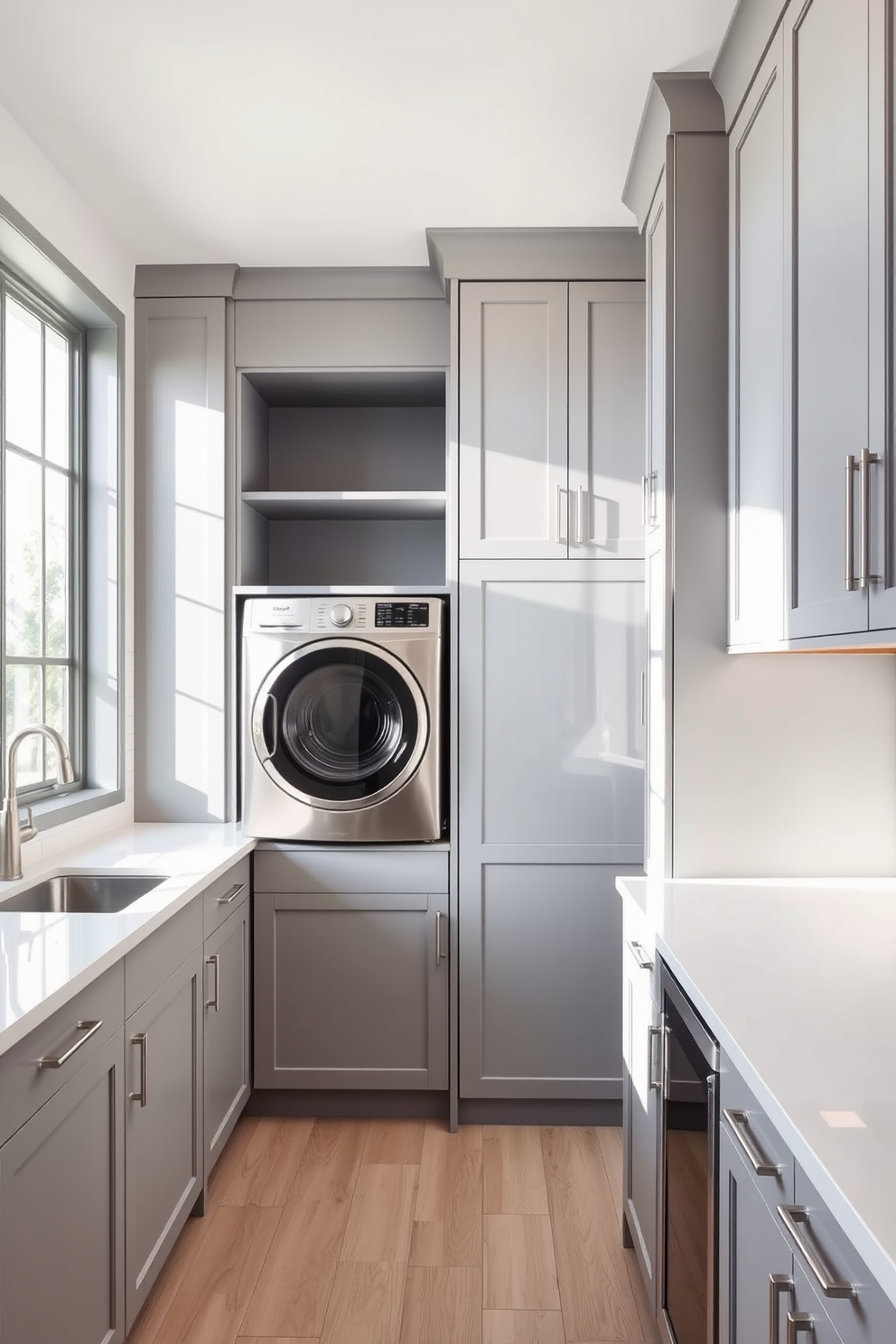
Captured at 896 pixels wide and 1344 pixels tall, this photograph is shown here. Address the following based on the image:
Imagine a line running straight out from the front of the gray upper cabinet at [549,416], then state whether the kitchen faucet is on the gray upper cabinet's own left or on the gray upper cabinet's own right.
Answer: on the gray upper cabinet's own right

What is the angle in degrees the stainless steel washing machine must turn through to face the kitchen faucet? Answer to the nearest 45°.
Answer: approximately 45° to its right

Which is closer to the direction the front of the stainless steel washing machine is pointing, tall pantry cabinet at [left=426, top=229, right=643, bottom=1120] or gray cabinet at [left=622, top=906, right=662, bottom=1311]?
the gray cabinet

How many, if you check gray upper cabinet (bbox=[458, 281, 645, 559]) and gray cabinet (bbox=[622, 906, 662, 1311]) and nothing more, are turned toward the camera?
1

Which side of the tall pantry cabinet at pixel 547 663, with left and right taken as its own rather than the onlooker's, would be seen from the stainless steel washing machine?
right

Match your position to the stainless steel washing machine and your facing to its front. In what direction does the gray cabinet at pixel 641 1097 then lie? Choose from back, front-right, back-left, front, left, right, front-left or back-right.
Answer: front-left

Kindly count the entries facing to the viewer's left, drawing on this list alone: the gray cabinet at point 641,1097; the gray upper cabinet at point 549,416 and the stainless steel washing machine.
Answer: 1

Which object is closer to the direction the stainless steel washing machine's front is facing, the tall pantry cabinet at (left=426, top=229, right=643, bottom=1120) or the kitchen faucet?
the kitchen faucet
